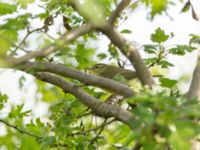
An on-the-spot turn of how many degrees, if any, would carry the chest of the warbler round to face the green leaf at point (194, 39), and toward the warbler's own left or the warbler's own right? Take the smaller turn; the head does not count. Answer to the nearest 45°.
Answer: approximately 135° to the warbler's own left

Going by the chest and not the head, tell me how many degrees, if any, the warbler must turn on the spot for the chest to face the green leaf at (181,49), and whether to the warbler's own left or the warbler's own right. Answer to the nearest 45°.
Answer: approximately 135° to the warbler's own left

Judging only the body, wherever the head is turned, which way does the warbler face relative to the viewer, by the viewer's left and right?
facing to the left of the viewer

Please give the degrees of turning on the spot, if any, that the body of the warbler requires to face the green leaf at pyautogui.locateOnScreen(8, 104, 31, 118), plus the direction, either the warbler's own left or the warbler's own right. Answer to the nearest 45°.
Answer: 0° — it already faces it

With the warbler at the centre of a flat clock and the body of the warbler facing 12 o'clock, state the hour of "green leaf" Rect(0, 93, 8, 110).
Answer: The green leaf is roughly at 12 o'clock from the warbler.
